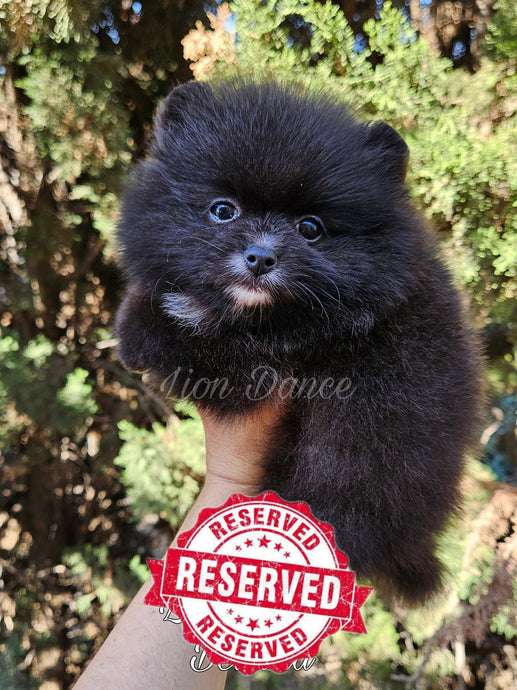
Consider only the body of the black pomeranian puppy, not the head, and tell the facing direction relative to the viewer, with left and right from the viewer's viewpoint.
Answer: facing the viewer and to the left of the viewer
